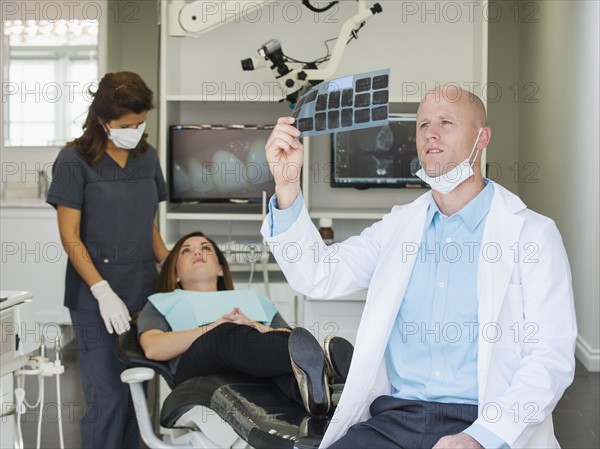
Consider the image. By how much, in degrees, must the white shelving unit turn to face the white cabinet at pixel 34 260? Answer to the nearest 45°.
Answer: approximately 135° to its right

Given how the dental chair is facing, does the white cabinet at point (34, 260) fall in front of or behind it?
behind

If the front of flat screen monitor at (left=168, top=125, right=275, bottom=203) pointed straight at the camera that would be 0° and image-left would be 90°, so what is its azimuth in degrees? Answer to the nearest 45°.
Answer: approximately 0°

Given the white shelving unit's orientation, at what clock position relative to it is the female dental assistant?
The female dental assistant is roughly at 1 o'clock from the white shelving unit.

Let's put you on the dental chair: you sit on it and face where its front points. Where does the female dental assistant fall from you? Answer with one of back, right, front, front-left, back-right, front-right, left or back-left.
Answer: back

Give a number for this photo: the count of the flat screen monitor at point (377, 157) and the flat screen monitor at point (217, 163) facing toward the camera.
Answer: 2

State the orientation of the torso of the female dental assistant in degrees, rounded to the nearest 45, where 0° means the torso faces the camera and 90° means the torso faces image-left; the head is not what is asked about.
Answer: approximately 315°

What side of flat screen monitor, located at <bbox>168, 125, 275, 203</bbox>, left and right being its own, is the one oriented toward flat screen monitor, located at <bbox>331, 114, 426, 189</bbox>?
left

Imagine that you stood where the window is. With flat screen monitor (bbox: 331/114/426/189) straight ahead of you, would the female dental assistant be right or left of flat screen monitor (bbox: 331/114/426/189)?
right
